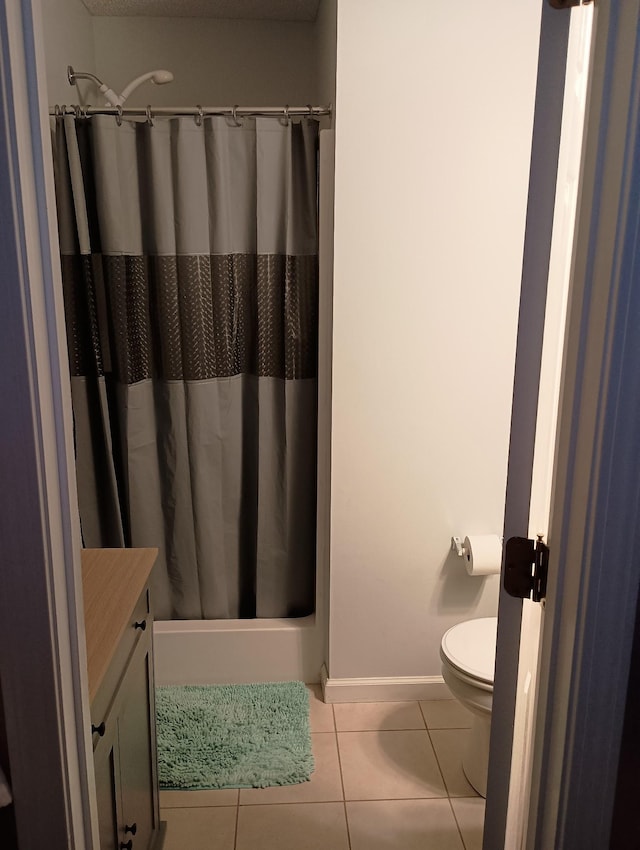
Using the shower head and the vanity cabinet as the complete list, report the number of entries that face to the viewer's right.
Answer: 2

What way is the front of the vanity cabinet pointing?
to the viewer's right

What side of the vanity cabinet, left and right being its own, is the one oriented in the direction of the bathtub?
left

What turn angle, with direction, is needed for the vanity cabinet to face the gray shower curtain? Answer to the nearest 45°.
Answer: approximately 90° to its left

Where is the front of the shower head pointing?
to the viewer's right

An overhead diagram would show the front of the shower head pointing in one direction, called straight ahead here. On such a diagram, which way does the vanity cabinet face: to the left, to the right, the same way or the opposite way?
the same way
